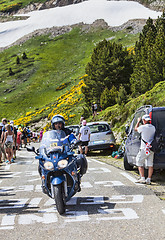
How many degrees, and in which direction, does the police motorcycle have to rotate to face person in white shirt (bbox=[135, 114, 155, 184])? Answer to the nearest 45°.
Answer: approximately 135° to its left

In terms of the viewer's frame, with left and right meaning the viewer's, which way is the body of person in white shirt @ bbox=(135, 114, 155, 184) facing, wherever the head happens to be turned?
facing away from the viewer and to the left of the viewer

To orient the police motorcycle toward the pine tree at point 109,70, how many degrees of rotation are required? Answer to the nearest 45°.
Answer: approximately 180°
